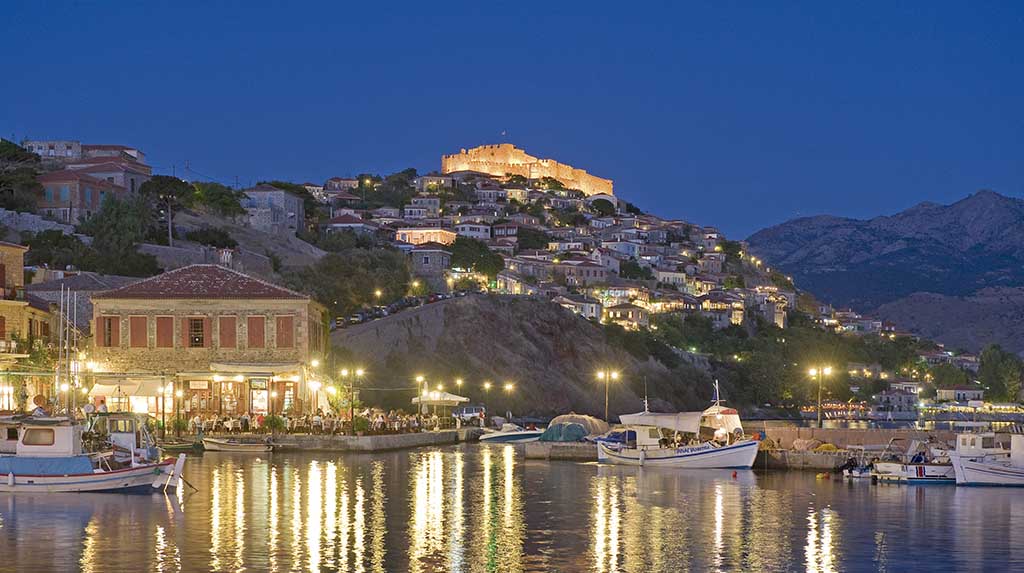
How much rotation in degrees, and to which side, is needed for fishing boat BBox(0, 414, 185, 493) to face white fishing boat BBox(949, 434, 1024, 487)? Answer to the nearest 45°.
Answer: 0° — it already faces it

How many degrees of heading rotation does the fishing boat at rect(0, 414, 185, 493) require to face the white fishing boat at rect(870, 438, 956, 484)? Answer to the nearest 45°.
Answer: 0° — it already faces it

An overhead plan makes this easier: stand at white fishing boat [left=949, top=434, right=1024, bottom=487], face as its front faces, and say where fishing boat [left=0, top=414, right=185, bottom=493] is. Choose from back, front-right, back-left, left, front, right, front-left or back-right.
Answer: front-left

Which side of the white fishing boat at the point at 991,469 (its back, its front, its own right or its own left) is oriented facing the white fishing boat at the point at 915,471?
front

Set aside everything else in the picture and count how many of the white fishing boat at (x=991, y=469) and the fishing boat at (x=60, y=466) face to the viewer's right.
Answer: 1

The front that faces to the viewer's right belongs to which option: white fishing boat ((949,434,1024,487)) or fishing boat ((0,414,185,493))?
the fishing boat

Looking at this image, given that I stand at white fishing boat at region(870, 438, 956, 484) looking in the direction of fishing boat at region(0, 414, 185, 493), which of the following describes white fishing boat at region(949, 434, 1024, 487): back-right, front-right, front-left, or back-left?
back-left

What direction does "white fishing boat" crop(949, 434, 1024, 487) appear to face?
to the viewer's left

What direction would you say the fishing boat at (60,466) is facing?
to the viewer's right
